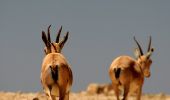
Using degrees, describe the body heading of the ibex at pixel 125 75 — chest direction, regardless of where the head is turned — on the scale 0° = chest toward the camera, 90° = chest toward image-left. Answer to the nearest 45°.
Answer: approximately 225°

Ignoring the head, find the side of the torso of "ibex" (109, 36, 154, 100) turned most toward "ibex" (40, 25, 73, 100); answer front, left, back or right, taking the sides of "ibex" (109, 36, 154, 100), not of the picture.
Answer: back

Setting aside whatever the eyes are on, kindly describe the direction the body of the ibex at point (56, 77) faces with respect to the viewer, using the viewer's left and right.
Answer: facing away from the viewer

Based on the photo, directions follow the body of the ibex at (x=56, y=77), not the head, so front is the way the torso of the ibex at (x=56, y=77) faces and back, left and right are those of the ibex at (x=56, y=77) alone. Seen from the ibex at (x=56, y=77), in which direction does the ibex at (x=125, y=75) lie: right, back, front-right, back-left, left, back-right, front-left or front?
front-right

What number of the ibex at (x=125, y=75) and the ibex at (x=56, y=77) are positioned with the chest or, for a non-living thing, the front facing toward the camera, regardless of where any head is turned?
0
